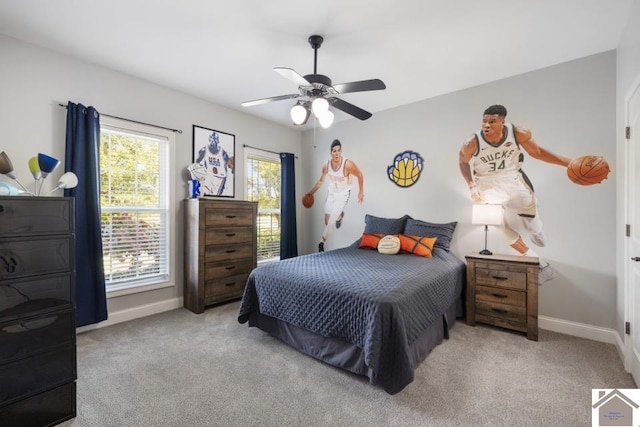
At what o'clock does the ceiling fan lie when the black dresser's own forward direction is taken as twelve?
The ceiling fan is roughly at 11 o'clock from the black dresser.

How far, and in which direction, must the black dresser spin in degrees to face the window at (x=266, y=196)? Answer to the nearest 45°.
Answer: approximately 90° to its left

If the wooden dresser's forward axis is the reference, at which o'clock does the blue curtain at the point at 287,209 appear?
The blue curtain is roughly at 9 o'clock from the wooden dresser.

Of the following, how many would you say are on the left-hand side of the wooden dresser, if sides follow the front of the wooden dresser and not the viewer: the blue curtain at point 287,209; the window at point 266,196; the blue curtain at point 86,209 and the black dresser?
2

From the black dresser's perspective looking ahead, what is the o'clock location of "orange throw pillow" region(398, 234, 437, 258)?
The orange throw pillow is roughly at 11 o'clock from the black dresser.

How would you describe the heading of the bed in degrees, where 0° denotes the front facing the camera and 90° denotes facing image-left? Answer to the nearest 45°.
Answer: approximately 45°

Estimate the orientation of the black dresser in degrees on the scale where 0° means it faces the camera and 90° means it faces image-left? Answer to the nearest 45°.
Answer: approximately 315°

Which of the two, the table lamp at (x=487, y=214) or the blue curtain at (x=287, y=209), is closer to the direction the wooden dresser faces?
the table lamp

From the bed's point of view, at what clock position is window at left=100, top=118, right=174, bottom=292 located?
The window is roughly at 2 o'clock from the bed.

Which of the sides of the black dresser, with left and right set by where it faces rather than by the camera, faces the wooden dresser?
left

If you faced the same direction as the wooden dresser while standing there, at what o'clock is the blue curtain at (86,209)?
The blue curtain is roughly at 4 o'clock from the wooden dresser.

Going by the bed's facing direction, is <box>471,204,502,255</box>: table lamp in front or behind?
behind

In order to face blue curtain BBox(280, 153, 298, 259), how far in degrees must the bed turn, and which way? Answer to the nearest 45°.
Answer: approximately 90° to its right

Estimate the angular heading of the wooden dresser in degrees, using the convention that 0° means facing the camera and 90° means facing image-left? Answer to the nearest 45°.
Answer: approximately 315°

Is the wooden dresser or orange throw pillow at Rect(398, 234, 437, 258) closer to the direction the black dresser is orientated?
the orange throw pillow
